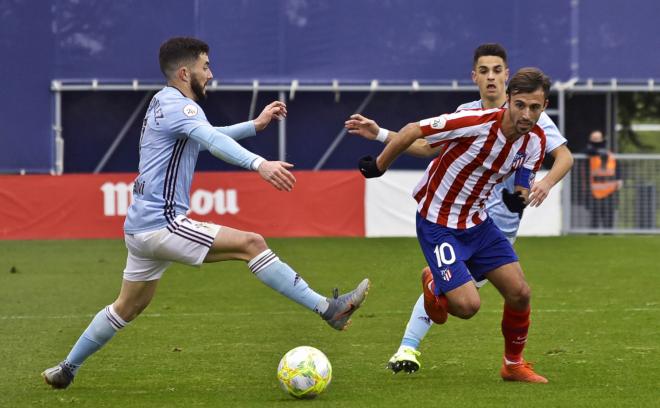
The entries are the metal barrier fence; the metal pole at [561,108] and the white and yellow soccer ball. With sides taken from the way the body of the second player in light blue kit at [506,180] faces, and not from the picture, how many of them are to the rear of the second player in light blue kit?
2

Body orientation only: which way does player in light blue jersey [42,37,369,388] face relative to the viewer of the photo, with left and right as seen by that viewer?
facing to the right of the viewer

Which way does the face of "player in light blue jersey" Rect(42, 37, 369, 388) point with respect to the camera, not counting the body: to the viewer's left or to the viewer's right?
to the viewer's right

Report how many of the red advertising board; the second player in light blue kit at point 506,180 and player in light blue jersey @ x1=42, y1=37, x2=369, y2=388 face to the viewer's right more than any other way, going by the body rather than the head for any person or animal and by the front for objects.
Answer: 1

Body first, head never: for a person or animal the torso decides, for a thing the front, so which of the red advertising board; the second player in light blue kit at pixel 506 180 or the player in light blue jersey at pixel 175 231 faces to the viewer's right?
the player in light blue jersey

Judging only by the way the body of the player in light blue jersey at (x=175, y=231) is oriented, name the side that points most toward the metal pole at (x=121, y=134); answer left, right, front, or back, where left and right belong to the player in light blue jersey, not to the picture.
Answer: left

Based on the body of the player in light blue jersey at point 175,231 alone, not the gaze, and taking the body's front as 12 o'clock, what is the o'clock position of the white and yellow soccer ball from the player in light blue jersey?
The white and yellow soccer ball is roughly at 1 o'clock from the player in light blue jersey.

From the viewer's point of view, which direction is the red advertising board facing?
toward the camera

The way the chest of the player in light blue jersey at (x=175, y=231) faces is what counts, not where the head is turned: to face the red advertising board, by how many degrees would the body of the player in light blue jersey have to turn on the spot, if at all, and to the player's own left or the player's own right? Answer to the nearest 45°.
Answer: approximately 90° to the player's own left

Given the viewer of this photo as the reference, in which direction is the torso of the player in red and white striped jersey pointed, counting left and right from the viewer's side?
facing the viewer and to the right of the viewer

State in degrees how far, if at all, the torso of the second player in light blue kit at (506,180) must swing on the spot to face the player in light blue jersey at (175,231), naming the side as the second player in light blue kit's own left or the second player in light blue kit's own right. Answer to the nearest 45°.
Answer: approximately 45° to the second player in light blue kit's own right

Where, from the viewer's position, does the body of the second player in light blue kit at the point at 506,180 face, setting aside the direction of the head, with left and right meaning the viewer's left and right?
facing the viewer
